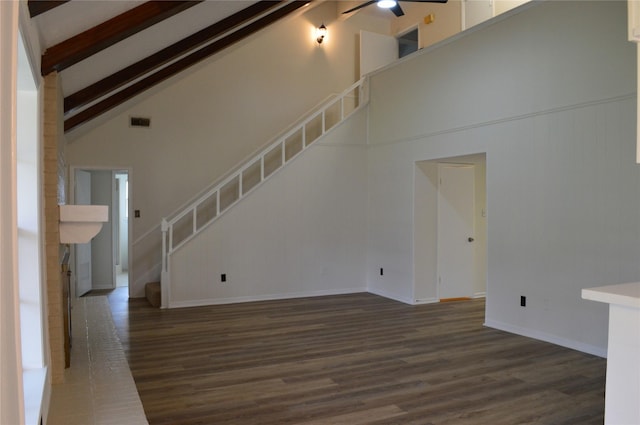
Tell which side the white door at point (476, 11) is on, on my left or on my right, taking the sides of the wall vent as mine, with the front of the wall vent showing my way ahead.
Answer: on my left

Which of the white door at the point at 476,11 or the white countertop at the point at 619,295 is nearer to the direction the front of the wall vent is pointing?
the white countertop

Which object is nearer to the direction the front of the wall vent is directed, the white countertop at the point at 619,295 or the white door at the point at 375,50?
the white countertop

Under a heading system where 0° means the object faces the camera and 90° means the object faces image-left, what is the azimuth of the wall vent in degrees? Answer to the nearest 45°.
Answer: approximately 0°

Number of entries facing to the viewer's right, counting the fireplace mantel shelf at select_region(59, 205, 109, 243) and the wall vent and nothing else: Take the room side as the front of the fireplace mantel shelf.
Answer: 1

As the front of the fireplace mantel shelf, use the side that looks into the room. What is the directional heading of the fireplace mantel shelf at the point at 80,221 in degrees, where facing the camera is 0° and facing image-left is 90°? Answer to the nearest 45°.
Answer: approximately 270°

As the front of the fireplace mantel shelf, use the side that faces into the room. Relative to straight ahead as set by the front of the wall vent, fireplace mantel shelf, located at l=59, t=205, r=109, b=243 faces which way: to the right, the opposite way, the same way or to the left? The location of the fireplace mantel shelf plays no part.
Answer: to the left

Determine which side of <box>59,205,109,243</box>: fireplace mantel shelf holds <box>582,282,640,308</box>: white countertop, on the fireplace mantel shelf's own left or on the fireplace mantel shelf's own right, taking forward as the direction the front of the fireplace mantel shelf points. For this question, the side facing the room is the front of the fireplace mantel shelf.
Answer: on the fireplace mantel shelf's own right

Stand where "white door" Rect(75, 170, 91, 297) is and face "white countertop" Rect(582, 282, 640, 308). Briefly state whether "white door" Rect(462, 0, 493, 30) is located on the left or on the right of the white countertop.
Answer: left

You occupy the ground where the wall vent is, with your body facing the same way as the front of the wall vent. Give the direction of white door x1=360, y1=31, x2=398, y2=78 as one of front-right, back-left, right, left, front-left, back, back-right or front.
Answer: left
